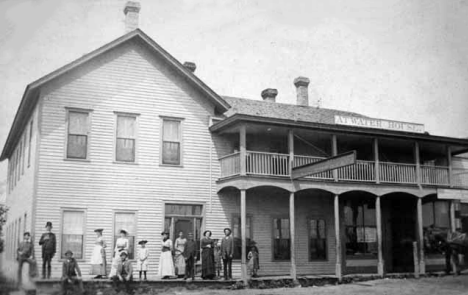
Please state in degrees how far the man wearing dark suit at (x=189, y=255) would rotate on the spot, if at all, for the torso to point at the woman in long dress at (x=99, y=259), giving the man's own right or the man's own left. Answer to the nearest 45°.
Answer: approximately 90° to the man's own right

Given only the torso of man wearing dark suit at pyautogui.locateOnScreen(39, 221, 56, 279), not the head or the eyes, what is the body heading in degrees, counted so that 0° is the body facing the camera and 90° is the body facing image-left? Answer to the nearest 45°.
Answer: approximately 0°

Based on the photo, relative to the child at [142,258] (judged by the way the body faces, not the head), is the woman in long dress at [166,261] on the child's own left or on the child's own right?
on the child's own left

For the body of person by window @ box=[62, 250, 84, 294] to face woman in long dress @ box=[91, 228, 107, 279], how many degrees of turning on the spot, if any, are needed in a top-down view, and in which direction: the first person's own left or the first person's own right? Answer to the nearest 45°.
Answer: approximately 90° to the first person's own left

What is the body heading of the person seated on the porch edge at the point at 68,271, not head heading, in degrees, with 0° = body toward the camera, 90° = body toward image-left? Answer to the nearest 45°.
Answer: approximately 0°

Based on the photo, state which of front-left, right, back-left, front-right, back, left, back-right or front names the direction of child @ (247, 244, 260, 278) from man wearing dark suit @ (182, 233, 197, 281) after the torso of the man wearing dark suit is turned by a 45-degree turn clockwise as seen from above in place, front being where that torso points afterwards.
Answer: back

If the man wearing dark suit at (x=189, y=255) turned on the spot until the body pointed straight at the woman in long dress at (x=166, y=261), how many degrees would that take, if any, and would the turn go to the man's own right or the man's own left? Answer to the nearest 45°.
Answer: approximately 90° to the man's own right
